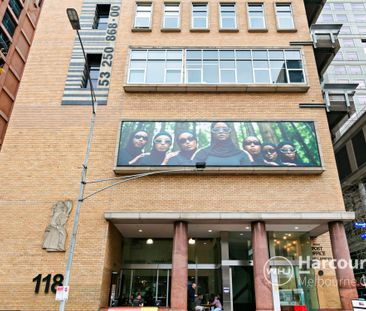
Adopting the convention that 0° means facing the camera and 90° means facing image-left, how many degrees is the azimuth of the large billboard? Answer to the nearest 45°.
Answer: approximately 0°

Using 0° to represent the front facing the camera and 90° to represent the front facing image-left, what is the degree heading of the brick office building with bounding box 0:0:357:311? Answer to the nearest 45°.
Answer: approximately 0°

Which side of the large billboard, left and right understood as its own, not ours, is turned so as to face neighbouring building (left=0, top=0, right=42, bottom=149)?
right

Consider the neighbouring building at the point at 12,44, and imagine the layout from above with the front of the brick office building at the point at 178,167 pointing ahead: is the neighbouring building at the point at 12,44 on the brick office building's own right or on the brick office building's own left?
on the brick office building's own right
